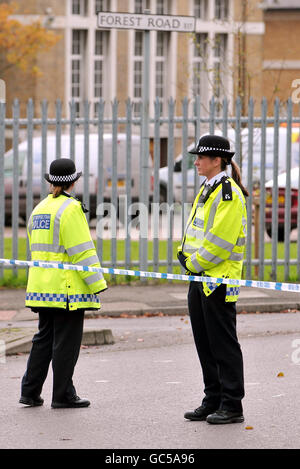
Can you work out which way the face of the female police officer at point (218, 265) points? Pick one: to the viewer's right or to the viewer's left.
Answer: to the viewer's left

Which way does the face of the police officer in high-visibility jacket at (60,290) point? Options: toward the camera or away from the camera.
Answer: away from the camera

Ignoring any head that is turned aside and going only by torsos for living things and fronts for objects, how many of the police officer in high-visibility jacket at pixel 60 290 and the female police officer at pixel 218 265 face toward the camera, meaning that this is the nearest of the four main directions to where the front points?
0

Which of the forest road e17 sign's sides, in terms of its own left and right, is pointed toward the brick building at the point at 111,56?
back

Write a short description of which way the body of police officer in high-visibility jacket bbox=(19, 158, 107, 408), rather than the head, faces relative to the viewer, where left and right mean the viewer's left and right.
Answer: facing away from the viewer and to the right of the viewer

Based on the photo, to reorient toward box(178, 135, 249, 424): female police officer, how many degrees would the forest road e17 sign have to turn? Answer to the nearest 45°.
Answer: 0° — it already faces them

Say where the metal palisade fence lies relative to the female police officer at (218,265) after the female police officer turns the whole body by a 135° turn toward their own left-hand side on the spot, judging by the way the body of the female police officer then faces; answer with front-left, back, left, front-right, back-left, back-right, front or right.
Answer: back-left

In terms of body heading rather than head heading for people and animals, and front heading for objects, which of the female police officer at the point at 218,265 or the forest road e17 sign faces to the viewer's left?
the female police officer

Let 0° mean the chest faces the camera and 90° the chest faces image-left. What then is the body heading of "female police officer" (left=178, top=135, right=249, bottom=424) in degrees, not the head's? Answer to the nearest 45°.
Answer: approximately 90°

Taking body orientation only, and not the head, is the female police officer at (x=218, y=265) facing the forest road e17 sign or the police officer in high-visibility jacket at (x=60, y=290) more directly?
the police officer in high-visibility jacket

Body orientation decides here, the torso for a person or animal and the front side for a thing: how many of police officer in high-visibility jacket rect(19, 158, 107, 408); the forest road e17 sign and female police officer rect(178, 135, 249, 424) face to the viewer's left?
1

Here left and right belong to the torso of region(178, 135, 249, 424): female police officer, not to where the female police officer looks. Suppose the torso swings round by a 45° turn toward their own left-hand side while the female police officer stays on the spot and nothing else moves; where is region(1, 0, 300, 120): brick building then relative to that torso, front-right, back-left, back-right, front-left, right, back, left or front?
back-right

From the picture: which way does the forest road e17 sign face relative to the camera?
toward the camera

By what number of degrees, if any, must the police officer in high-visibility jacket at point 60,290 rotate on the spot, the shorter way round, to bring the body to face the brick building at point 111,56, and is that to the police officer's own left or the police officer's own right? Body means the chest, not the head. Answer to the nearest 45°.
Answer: approximately 45° to the police officer's own left
